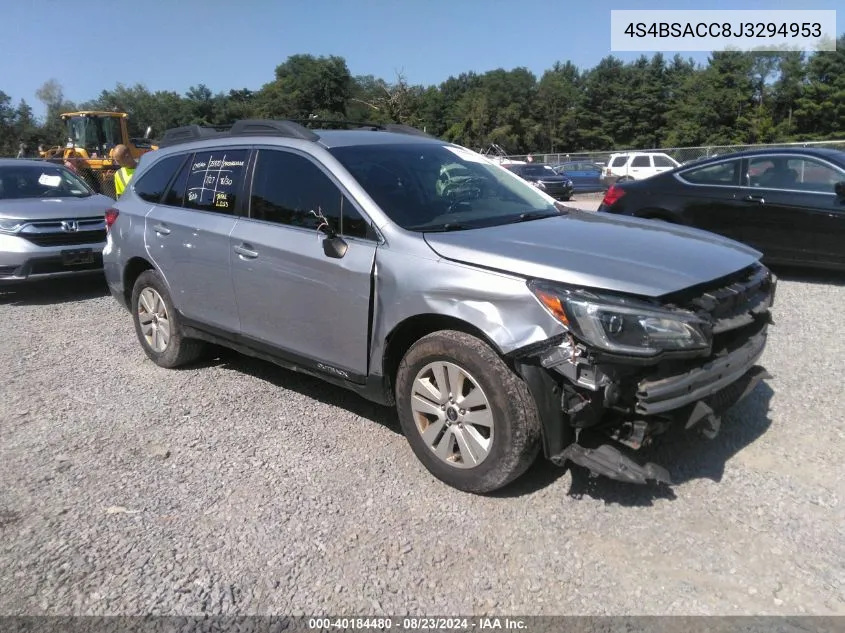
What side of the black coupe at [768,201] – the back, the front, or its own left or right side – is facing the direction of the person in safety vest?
back

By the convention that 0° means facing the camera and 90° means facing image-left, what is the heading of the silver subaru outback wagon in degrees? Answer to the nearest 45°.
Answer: approximately 315°

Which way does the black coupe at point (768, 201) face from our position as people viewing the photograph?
facing to the right of the viewer

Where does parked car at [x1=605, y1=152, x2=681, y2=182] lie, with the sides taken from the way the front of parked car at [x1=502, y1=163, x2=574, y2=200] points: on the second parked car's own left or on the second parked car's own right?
on the second parked car's own left

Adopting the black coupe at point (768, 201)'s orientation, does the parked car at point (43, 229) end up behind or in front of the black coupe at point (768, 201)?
behind

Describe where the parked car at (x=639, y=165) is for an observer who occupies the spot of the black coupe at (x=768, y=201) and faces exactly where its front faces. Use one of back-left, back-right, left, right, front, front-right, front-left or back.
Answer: left

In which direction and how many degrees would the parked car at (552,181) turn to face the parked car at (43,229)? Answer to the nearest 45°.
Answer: approximately 45° to its right
